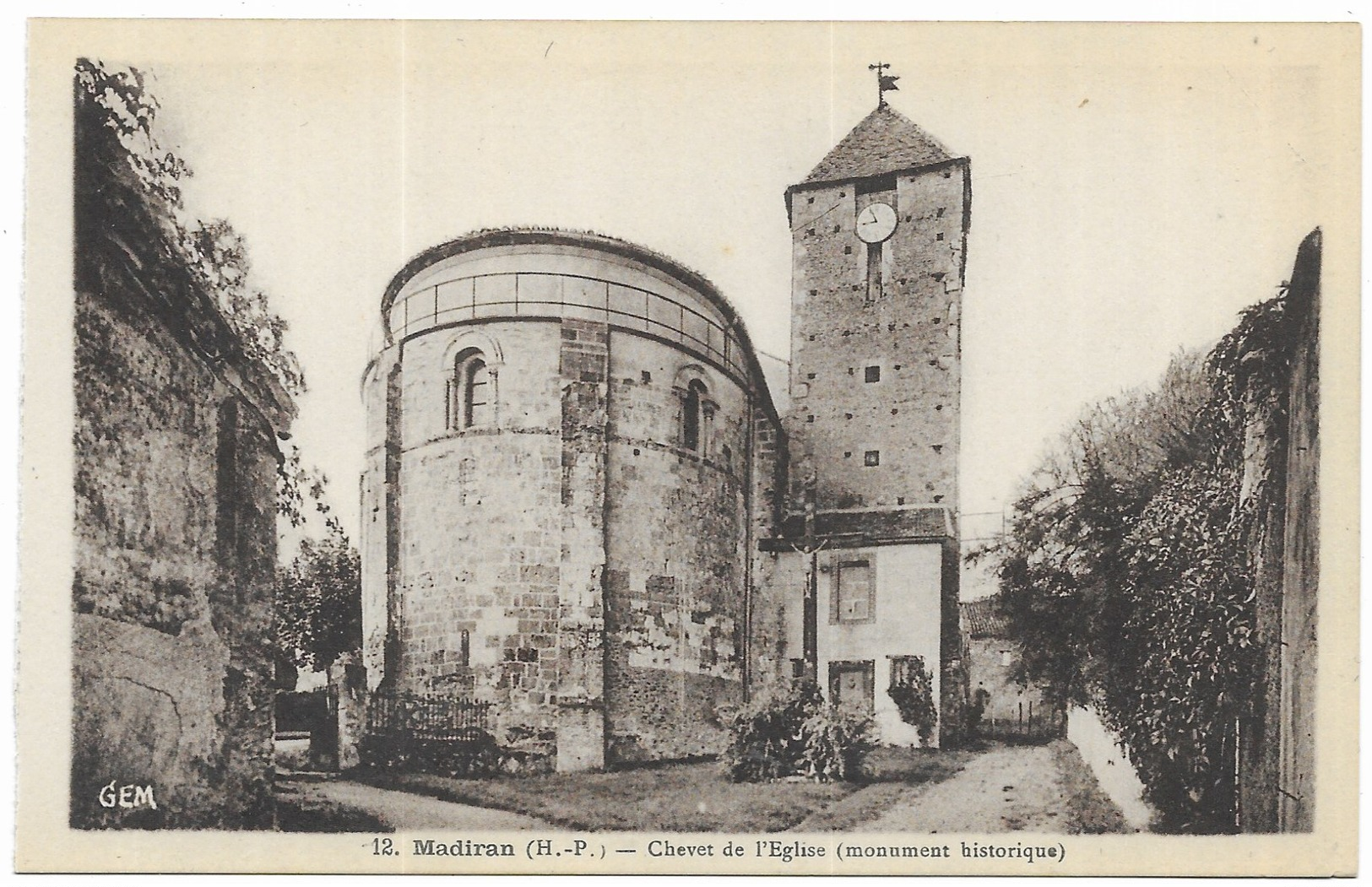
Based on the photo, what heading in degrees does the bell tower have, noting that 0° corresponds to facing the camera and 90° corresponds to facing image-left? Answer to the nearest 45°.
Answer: approximately 0°
